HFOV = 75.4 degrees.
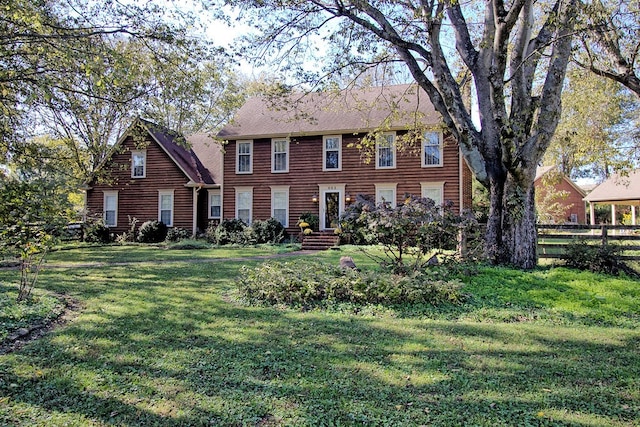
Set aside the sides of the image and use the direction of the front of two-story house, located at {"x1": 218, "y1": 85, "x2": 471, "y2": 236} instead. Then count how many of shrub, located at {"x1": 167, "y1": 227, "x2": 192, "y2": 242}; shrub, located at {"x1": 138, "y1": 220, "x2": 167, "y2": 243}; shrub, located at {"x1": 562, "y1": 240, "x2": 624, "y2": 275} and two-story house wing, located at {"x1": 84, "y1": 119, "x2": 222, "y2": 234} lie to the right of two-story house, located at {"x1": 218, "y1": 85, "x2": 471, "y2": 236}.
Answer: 3

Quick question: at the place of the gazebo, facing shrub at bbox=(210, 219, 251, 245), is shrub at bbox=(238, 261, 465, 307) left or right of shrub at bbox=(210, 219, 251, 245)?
left

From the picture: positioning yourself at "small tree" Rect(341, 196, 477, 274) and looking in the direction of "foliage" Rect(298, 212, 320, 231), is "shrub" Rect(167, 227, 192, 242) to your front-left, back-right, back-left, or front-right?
front-left

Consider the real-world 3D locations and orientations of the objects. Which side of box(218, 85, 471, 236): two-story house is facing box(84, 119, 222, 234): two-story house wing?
right

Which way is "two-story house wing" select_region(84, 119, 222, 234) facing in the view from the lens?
facing the viewer

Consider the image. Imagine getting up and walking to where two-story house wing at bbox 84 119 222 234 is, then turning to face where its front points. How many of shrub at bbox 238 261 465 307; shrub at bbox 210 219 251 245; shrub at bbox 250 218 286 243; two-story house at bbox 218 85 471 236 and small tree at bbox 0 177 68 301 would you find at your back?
0

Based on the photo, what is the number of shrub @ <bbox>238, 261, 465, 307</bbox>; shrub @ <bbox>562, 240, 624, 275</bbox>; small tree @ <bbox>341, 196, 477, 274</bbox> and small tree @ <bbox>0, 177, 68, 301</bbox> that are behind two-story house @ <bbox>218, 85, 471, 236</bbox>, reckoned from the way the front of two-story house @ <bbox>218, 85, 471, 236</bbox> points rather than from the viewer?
0

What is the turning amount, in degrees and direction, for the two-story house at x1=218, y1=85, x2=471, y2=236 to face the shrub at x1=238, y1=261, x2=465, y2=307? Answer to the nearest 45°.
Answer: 0° — it already faces it

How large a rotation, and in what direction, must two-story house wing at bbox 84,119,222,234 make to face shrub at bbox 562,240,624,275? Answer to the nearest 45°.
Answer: approximately 45° to its left

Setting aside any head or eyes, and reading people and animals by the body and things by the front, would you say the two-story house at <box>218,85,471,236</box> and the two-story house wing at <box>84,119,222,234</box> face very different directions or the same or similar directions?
same or similar directions

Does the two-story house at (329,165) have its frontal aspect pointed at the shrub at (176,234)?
no

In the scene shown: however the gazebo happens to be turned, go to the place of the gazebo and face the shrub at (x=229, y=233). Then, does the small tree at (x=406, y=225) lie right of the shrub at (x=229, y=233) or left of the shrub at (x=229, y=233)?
left

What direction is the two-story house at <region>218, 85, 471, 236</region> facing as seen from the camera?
toward the camera

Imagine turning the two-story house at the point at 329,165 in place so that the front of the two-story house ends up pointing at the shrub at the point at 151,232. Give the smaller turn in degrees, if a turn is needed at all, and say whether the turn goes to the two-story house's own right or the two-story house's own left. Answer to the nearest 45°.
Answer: approximately 90° to the two-story house's own right

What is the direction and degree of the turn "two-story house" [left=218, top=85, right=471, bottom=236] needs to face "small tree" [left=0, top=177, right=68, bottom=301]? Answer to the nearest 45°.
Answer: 0° — it already faces it

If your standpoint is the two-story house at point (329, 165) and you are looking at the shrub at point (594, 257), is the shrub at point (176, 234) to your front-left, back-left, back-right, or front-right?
back-right

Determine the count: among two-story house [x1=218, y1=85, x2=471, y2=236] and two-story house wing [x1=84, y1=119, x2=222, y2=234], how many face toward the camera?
2
